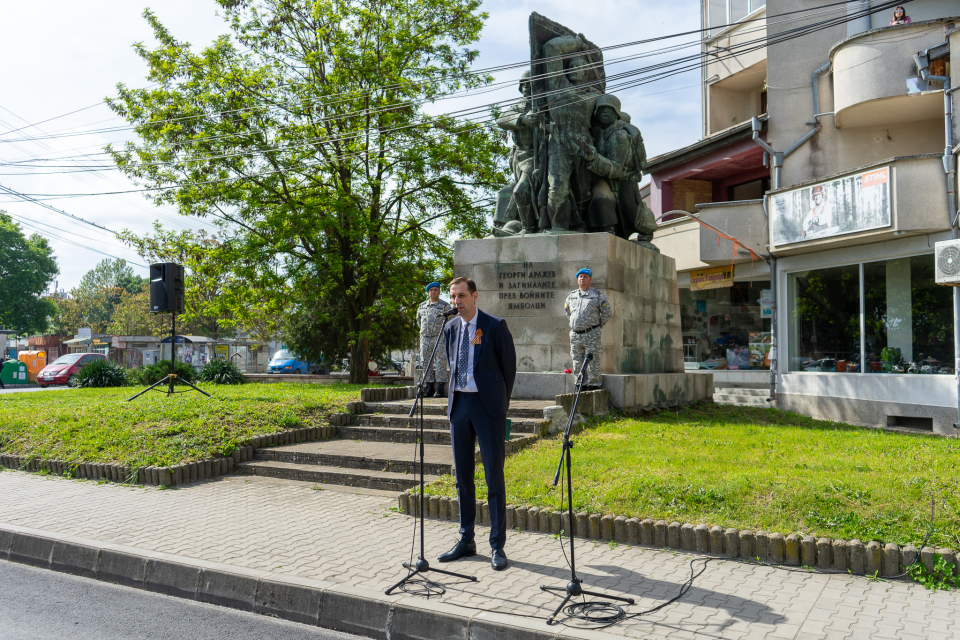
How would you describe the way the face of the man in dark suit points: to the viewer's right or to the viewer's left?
to the viewer's left

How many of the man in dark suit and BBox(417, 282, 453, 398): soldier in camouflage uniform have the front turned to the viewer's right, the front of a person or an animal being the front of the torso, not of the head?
0

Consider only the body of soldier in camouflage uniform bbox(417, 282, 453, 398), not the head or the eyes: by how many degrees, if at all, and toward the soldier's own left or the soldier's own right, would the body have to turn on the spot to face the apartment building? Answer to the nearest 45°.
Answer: approximately 135° to the soldier's own left

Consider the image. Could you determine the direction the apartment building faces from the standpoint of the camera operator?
facing the viewer and to the left of the viewer

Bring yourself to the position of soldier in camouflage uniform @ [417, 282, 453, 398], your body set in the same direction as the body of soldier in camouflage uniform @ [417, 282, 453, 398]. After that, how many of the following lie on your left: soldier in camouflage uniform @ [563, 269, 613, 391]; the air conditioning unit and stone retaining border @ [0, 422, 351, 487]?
2

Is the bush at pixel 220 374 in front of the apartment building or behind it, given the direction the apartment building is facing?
in front

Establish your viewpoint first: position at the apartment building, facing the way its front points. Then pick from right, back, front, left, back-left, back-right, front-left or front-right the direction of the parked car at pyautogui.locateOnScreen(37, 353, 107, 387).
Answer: front-right

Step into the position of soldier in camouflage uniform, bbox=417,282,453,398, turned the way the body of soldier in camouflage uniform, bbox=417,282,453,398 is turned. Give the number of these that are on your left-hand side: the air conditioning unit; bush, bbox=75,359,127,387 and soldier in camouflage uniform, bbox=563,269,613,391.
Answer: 2

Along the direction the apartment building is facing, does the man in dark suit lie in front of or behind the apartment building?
in front

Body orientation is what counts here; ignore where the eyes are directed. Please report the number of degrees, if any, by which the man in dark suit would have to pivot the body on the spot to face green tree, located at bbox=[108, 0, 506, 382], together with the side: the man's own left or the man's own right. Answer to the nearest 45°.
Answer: approximately 135° to the man's own right

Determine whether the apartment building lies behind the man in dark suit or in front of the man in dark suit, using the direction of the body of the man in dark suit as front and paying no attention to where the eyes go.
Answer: behind

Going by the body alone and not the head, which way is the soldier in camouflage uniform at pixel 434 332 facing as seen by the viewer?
toward the camera

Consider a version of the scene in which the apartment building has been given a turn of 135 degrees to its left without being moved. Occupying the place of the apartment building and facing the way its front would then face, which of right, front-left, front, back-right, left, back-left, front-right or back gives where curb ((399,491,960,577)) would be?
right

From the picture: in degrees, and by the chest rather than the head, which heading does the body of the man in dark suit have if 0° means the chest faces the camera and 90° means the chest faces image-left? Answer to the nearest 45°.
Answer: approximately 45°

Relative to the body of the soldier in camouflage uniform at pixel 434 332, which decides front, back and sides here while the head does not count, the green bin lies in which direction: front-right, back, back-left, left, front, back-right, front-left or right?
back-right
